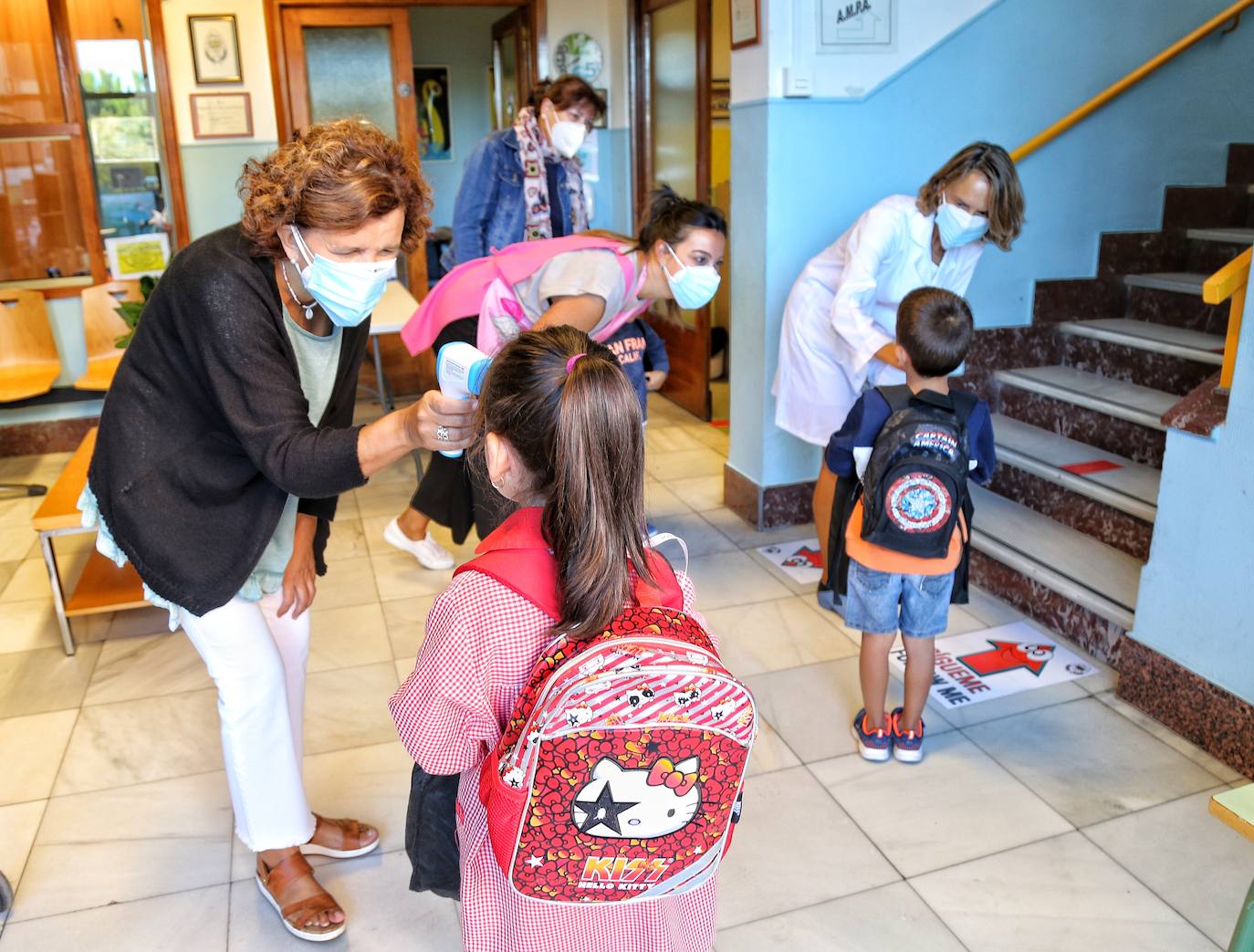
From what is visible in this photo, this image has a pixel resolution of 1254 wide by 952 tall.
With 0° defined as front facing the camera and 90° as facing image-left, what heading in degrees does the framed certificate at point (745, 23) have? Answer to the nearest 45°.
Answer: approximately 45°

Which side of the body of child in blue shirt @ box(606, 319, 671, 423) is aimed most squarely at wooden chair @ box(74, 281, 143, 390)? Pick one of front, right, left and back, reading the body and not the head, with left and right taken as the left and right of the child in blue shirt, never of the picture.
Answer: right

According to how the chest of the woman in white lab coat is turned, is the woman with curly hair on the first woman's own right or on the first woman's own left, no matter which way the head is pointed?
on the first woman's own right

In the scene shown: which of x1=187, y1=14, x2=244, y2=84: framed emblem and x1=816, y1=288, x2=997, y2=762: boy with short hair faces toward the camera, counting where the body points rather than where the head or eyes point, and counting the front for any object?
the framed emblem

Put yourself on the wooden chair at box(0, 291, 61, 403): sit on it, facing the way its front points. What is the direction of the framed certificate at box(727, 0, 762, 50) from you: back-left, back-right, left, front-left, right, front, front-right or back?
front-left

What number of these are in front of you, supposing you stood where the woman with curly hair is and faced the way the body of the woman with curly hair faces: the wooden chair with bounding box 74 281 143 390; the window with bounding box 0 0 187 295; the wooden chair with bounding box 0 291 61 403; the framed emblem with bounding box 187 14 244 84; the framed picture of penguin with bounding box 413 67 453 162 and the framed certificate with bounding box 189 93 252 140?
0

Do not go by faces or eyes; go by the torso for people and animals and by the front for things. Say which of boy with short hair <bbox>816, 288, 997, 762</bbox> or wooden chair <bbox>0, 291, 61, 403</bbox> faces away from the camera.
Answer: the boy with short hair

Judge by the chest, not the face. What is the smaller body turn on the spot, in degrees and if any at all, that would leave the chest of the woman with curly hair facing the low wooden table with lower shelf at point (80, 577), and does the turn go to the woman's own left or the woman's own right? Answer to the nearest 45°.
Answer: approximately 135° to the woman's own left

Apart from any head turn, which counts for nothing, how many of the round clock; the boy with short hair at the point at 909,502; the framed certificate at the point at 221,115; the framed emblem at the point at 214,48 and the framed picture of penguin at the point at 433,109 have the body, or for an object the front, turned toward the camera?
4

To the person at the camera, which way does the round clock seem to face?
facing the viewer

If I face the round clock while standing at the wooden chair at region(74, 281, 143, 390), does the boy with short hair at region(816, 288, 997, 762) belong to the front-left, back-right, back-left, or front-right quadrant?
front-right

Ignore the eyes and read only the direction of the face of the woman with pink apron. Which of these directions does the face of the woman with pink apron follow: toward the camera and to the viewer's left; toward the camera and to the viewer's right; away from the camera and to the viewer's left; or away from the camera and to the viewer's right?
toward the camera and to the viewer's right

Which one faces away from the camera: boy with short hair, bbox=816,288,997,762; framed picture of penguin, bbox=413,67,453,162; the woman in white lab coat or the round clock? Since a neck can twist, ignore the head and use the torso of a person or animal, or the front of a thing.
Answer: the boy with short hair

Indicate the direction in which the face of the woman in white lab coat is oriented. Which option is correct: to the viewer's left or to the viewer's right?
to the viewer's left

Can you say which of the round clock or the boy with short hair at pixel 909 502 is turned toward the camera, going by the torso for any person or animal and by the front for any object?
the round clock

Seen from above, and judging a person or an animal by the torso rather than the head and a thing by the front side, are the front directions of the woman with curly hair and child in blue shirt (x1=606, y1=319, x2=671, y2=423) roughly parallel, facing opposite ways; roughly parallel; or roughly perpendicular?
roughly perpendicular

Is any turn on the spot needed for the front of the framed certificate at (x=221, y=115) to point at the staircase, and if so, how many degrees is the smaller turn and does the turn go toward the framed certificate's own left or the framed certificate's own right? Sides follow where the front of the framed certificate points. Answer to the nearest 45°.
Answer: approximately 45° to the framed certificate's own left

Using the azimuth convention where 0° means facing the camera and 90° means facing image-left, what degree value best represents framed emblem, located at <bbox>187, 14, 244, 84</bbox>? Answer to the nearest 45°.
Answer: approximately 0°
